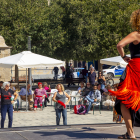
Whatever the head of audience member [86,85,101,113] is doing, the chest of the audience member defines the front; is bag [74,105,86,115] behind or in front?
in front

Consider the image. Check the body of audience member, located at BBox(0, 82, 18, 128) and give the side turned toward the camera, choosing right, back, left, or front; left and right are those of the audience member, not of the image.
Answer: front

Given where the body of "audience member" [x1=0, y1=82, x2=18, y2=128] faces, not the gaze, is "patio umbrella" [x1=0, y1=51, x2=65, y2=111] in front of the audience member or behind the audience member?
behind

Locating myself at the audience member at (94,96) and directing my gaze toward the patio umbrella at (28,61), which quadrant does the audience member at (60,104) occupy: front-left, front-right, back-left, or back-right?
front-left

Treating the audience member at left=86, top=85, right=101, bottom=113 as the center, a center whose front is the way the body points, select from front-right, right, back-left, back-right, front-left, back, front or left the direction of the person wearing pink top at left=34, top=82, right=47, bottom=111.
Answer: front-right

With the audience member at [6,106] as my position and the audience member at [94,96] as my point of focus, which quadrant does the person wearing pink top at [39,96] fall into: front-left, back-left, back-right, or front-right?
front-left

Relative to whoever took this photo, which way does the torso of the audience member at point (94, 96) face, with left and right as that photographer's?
facing the viewer and to the left of the viewer
